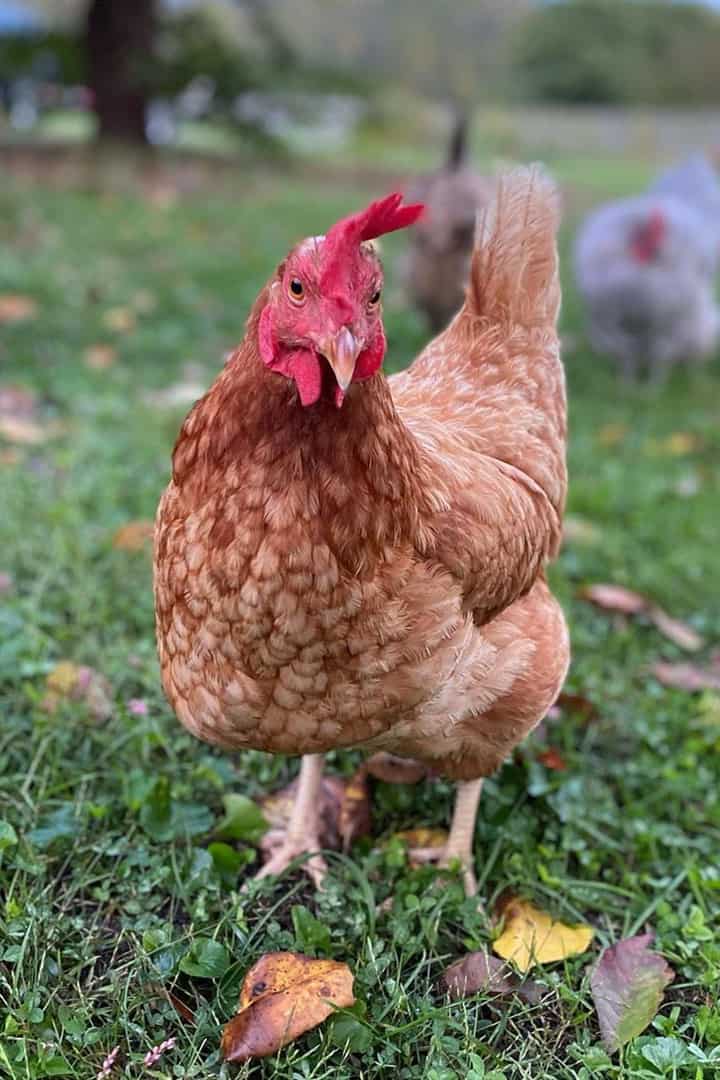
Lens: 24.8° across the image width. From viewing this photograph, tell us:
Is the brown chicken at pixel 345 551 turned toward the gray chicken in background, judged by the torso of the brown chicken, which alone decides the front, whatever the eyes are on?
no

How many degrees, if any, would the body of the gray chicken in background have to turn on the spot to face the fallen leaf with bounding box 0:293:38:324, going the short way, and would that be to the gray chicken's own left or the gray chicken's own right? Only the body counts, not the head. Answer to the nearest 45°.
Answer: approximately 45° to the gray chicken's own right

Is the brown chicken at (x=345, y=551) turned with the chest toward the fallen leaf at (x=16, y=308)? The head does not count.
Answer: no

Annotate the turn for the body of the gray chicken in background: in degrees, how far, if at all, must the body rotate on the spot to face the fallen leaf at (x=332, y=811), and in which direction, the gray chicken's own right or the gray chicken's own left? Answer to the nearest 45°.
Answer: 0° — it already faces it

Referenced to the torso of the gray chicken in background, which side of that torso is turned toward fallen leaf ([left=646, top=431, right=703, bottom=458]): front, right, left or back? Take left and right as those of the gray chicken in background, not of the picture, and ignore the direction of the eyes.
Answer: front

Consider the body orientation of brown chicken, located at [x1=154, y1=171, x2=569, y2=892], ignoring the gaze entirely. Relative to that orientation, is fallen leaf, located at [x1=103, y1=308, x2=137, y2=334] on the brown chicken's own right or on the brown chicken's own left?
on the brown chicken's own right

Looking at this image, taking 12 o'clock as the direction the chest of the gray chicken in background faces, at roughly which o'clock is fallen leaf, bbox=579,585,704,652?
The fallen leaf is roughly at 12 o'clock from the gray chicken in background.

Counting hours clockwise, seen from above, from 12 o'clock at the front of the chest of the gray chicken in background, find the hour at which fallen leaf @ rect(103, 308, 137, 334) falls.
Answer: The fallen leaf is roughly at 2 o'clock from the gray chicken in background.

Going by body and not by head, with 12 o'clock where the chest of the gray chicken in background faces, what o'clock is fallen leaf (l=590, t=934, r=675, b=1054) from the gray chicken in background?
The fallen leaf is roughly at 12 o'clock from the gray chicken in background.

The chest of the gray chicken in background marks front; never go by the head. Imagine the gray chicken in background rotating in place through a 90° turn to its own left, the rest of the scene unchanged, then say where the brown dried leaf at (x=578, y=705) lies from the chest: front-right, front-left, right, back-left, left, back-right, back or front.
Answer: right

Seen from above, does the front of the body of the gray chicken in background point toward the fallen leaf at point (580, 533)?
yes

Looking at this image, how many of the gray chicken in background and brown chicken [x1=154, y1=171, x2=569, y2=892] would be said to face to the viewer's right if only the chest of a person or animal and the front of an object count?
0

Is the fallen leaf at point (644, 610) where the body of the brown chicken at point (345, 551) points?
no

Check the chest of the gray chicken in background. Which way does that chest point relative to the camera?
toward the camera

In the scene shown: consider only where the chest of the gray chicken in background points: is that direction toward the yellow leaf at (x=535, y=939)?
yes

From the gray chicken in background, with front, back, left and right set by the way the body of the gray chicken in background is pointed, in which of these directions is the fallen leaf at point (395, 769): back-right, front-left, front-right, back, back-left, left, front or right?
front

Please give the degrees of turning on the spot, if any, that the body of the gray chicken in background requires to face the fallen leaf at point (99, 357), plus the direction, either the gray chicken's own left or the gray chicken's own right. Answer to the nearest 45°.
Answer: approximately 45° to the gray chicken's own right
